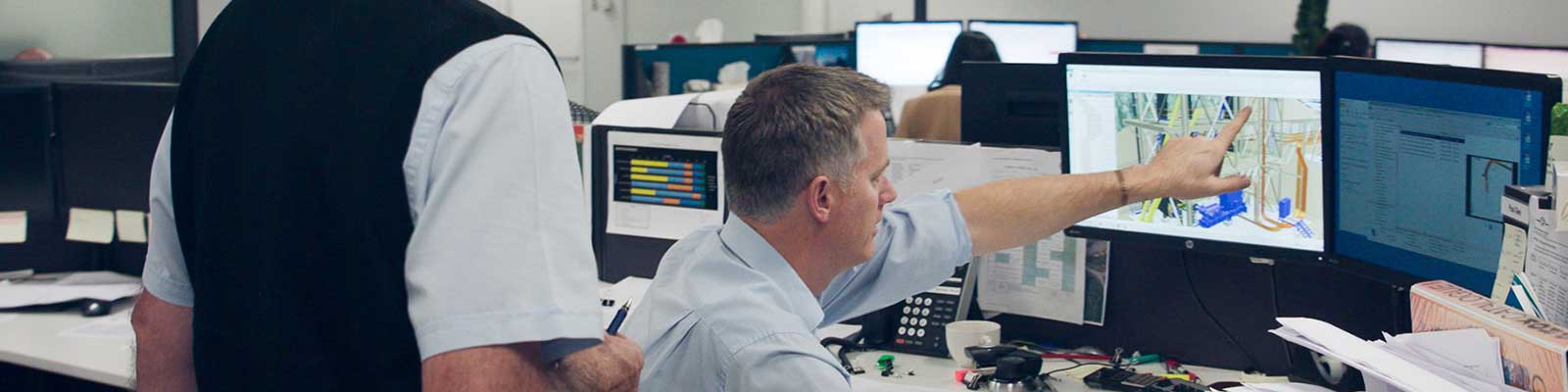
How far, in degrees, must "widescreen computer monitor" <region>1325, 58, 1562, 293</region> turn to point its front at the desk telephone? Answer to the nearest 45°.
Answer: approximately 90° to its right

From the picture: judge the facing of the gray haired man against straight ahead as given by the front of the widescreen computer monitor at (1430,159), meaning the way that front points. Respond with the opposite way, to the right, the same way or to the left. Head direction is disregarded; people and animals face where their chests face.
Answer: the opposite way

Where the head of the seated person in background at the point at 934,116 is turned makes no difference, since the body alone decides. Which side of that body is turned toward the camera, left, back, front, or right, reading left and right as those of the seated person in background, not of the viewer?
back

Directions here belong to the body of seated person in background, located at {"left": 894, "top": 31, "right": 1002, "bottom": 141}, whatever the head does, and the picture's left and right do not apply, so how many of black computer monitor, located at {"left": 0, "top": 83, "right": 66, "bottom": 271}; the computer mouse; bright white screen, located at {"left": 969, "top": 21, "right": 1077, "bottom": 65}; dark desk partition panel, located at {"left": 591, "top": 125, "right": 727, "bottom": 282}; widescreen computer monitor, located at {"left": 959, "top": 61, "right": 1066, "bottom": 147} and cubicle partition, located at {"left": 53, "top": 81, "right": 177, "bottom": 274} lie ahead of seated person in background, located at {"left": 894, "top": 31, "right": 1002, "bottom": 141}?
1

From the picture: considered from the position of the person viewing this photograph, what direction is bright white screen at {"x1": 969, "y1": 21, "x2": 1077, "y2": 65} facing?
facing the viewer

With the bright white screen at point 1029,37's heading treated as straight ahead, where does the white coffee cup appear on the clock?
The white coffee cup is roughly at 12 o'clock from the bright white screen.

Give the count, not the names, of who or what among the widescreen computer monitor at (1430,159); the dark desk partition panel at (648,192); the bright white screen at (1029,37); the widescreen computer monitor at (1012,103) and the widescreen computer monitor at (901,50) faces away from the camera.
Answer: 1

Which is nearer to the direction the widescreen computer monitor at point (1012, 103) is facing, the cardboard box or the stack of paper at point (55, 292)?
the stack of paper

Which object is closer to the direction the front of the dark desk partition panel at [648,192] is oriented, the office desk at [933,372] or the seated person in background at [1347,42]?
the office desk

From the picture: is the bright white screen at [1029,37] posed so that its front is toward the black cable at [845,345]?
yes

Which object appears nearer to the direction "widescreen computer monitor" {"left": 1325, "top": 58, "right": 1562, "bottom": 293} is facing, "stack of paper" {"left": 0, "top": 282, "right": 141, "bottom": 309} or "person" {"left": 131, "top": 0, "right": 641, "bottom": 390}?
the person

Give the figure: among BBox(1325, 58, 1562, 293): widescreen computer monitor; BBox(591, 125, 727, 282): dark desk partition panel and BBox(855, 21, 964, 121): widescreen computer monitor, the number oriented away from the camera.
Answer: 0

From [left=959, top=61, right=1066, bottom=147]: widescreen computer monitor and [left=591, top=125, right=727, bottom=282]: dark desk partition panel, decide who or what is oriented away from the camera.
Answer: [left=959, top=61, right=1066, bottom=147]: widescreen computer monitor

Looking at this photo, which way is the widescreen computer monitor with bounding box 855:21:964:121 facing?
toward the camera

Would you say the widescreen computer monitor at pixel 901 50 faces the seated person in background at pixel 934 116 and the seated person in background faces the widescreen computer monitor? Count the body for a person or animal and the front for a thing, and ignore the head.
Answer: yes

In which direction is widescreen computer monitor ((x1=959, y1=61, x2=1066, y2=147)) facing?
away from the camera

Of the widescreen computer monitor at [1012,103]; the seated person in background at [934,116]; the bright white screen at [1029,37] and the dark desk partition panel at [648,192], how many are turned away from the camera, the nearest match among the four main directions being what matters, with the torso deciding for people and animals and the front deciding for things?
2

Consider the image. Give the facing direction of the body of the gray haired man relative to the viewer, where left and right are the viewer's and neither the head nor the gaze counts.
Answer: facing away from the viewer and to the right of the viewer
